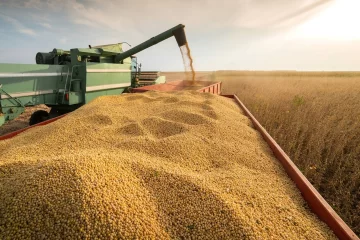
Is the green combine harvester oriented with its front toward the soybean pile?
no
